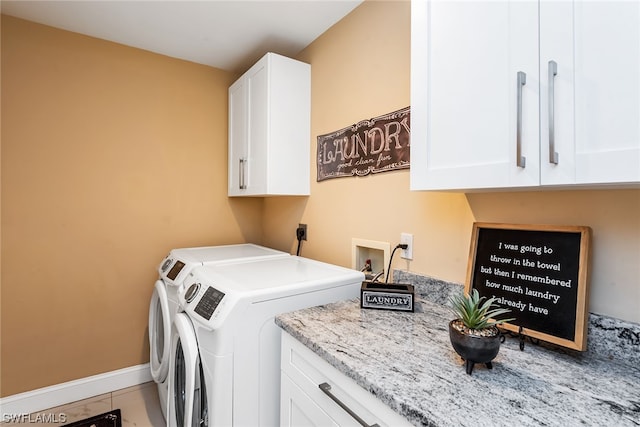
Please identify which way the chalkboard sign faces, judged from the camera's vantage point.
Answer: facing the viewer and to the left of the viewer

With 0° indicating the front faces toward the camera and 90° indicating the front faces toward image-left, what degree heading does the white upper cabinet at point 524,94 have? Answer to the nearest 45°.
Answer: approximately 45°

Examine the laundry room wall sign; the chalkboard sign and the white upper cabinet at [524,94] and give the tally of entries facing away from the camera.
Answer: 0

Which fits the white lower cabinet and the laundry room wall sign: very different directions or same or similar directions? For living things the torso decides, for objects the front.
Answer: same or similar directions

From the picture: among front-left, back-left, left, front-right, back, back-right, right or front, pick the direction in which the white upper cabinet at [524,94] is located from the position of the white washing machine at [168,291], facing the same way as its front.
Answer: back-left

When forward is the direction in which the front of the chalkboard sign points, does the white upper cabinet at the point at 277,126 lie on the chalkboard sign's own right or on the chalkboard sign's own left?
on the chalkboard sign's own right

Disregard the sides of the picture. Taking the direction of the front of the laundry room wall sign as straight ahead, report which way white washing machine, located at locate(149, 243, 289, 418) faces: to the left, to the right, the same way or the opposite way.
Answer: the same way

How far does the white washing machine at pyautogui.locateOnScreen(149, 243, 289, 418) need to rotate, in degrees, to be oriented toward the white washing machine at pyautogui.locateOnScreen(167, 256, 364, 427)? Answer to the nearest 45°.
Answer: approximately 135° to its left

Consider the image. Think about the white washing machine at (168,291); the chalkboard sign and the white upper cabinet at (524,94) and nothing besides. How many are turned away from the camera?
0

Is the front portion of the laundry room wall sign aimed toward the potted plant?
no

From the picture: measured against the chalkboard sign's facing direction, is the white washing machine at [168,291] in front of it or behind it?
in front

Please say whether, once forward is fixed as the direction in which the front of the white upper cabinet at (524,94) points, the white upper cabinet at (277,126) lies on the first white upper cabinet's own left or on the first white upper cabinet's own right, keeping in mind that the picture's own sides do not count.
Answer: on the first white upper cabinet's own right

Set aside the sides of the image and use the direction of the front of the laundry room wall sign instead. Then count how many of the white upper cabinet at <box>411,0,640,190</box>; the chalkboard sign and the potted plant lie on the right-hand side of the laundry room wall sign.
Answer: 0

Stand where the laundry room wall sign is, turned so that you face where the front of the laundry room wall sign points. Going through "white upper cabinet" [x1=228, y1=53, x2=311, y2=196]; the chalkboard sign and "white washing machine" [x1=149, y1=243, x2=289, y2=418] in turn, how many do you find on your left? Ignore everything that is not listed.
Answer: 1

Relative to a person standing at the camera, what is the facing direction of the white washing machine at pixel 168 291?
facing to the left of the viewer

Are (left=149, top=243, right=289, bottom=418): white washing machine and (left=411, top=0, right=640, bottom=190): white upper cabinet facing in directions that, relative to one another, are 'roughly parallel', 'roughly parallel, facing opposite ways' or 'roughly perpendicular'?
roughly parallel

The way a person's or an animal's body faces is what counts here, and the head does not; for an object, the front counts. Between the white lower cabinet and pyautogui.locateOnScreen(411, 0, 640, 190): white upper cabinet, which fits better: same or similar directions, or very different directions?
same or similar directions

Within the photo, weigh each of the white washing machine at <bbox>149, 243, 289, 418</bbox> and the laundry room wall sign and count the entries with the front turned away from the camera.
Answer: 0
